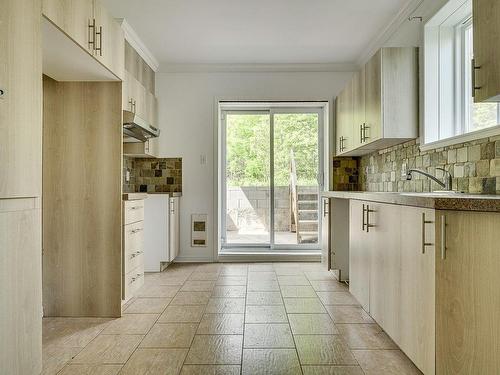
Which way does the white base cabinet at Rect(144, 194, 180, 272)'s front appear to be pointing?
to the viewer's right

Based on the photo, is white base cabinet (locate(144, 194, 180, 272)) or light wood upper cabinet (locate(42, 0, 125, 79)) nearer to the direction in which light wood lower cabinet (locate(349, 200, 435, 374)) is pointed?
the light wood upper cabinet

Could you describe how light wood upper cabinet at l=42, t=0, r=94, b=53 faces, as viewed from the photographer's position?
facing the viewer and to the right of the viewer

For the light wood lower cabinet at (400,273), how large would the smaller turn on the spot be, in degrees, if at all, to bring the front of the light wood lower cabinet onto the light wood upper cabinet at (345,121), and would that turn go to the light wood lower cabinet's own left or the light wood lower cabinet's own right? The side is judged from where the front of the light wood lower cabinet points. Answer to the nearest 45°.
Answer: approximately 135° to the light wood lower cabinet's own right

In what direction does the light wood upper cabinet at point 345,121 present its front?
to the viewer's left

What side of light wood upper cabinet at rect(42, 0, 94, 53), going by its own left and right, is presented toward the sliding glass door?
left

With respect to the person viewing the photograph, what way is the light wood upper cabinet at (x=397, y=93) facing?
facing to the left of the viewer

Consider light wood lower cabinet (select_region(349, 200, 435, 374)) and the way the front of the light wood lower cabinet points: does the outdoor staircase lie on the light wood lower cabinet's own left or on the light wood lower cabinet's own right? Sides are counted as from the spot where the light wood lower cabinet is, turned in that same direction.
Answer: on the light wood lower cabinet's own right
